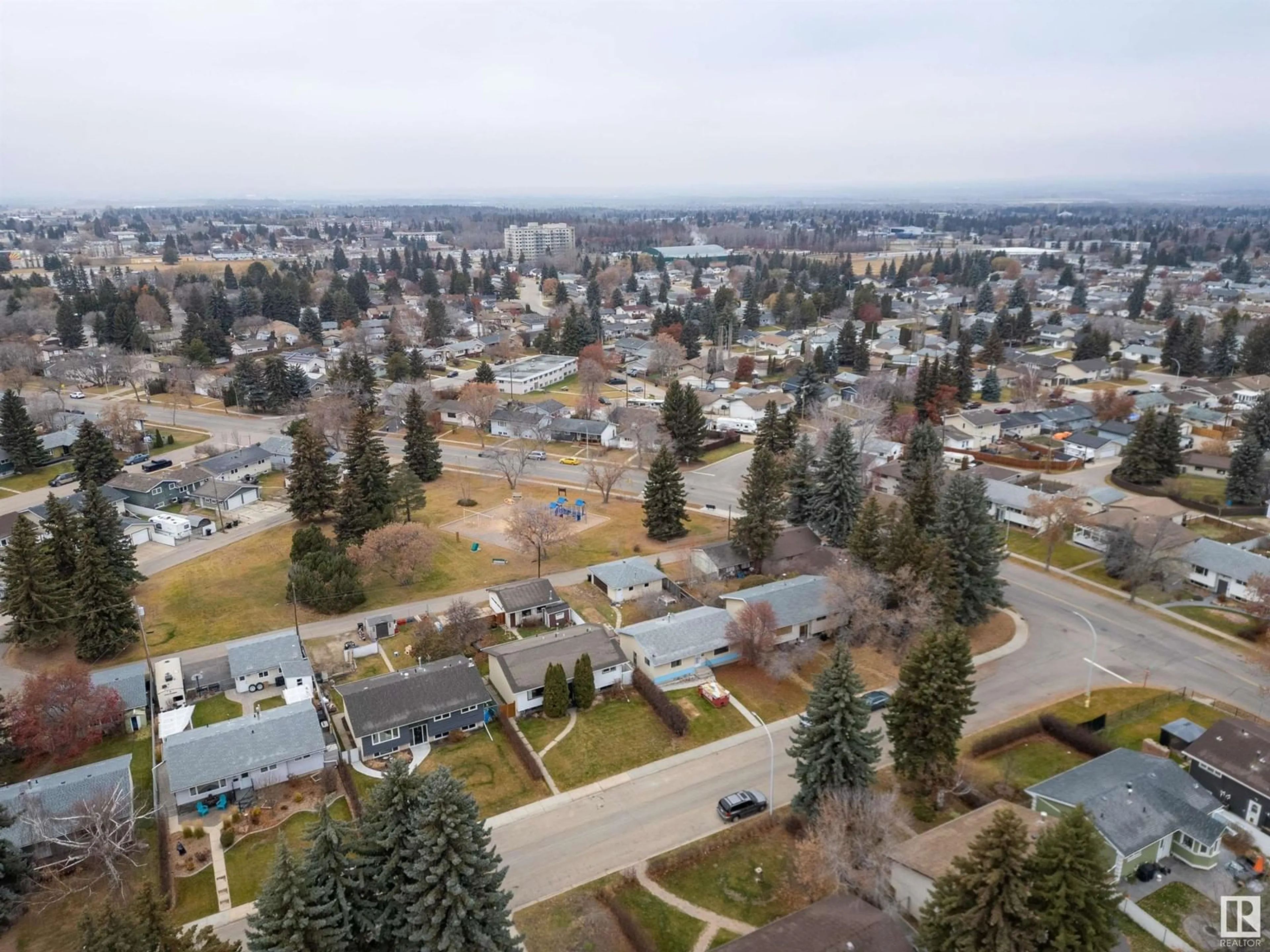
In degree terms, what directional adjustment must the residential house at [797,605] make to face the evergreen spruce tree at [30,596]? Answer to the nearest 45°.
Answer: approximately 135° to its right

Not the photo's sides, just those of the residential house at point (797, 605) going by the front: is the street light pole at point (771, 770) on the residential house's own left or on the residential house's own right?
on the residential house's own right

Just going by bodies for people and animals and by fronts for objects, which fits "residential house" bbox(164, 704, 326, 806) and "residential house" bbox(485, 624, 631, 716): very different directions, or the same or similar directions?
same or similar directions

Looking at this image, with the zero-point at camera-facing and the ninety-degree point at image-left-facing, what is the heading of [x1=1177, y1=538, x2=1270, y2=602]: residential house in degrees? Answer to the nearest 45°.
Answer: approximately 45°

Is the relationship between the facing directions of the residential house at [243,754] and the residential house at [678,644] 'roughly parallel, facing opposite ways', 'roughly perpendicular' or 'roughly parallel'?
roughly parallel

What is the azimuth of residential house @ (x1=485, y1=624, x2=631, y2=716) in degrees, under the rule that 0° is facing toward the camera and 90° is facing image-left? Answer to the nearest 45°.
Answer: approximately 315°

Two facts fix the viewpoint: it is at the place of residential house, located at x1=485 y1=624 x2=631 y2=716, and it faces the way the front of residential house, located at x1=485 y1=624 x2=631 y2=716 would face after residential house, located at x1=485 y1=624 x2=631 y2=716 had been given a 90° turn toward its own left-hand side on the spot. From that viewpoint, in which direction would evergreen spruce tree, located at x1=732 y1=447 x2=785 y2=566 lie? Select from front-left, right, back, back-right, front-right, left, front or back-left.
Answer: front

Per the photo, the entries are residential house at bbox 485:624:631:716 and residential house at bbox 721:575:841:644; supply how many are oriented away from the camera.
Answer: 0

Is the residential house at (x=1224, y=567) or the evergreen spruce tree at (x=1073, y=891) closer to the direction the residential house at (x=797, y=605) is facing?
the evergreen spruce tree

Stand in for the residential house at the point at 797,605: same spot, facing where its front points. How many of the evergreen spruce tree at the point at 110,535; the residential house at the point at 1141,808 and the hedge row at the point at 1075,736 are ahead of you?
2

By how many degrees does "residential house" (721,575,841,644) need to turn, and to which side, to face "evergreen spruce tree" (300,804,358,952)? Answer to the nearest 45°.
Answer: approximately 90° to its right

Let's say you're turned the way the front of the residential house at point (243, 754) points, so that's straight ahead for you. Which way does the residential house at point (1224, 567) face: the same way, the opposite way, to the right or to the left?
to the right

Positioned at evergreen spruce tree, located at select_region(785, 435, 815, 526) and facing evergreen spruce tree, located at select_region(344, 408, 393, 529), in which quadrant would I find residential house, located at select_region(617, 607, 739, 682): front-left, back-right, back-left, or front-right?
front-left

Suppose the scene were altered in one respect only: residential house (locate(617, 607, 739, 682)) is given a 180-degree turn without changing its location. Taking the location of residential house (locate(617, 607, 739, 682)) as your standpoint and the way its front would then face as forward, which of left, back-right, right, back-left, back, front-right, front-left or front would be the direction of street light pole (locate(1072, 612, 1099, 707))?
back-right

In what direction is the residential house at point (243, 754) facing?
toward the camera

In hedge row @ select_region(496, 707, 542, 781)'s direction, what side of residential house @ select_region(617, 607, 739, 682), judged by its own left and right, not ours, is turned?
right

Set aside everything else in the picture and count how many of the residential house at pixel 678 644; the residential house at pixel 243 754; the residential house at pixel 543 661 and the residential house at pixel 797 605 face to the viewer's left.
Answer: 0
